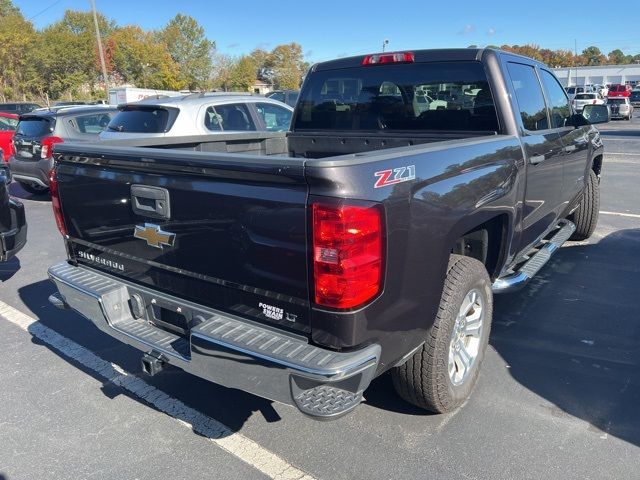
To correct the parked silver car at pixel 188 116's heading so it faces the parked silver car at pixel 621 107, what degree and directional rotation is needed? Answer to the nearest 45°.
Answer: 0° — it already faces it

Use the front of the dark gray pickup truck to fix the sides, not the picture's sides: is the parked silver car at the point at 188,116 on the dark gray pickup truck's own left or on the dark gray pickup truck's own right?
on the dark gray pickup truck's own left

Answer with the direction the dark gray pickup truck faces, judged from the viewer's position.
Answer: facing away from the viewer and to the right of the viewer

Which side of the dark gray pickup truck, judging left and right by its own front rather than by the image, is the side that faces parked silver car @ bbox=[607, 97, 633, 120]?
front

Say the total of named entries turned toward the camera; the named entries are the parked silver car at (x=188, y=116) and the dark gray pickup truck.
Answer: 0

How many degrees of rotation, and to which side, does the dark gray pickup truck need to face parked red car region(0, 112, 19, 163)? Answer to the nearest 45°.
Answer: approximately 90° to its left

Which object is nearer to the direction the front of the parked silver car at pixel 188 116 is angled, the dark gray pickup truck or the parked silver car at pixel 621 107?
the parked silver car

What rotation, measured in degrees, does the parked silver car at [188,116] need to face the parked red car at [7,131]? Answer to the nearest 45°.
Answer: approximately 90° to its left

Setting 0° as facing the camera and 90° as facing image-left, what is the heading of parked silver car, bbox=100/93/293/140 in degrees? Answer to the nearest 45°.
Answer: approximately 225°

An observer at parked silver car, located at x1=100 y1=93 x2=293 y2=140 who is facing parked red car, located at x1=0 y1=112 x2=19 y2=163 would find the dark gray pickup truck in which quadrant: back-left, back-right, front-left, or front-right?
back-left

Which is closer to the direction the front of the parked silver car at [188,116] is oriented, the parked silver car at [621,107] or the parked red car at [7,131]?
the parked silver car

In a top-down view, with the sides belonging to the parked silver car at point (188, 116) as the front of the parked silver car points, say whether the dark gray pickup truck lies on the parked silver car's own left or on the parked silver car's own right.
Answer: on the parked silver car's own right

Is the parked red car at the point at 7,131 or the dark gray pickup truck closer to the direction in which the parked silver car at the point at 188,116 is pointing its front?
the parked red car
